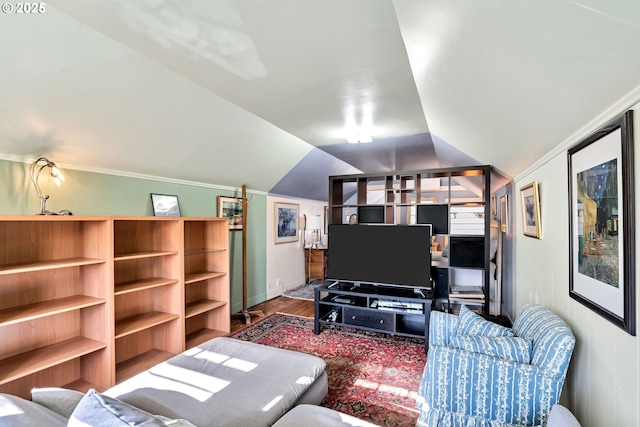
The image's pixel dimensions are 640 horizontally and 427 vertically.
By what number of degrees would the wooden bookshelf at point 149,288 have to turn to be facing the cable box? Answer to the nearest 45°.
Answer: approximately 45° to its left

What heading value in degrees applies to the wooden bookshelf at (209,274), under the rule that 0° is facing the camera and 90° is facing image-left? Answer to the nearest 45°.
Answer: approximately 315°

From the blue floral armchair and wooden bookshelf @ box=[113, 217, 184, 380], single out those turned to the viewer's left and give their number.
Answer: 1

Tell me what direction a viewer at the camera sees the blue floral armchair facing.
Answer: facing to the left of the viewer

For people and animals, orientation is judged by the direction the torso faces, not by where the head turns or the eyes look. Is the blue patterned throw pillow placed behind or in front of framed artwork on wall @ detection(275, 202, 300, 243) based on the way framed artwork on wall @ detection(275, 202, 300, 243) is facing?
in front
